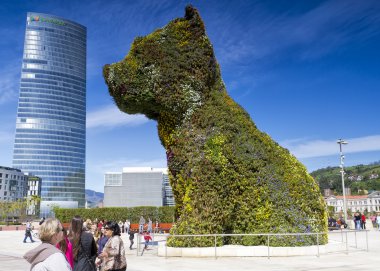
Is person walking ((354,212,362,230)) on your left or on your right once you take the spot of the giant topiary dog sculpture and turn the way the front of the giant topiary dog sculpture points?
on your right

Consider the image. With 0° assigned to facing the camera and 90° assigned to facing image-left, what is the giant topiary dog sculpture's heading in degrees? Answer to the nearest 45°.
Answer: approximately 90°

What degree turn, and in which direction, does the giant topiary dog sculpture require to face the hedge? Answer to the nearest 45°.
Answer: approximately 90° to its right
